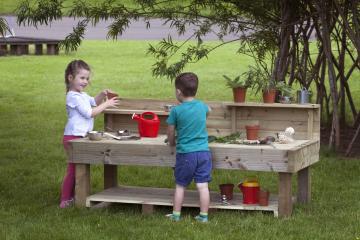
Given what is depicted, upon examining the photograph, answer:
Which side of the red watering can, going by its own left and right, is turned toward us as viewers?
left

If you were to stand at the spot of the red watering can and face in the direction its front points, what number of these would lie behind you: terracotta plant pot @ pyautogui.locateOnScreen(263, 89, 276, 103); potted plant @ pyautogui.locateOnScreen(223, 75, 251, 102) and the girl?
2

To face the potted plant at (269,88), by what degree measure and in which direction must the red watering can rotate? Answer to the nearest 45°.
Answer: approximately 180°

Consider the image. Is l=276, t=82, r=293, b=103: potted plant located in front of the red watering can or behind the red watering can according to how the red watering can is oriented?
behind

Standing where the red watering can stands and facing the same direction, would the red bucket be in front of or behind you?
behind

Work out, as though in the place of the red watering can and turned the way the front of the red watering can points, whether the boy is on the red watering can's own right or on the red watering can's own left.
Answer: on the red watering can's own left

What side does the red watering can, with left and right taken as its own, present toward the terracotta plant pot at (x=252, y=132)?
back

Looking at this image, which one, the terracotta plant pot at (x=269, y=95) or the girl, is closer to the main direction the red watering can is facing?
the girl
